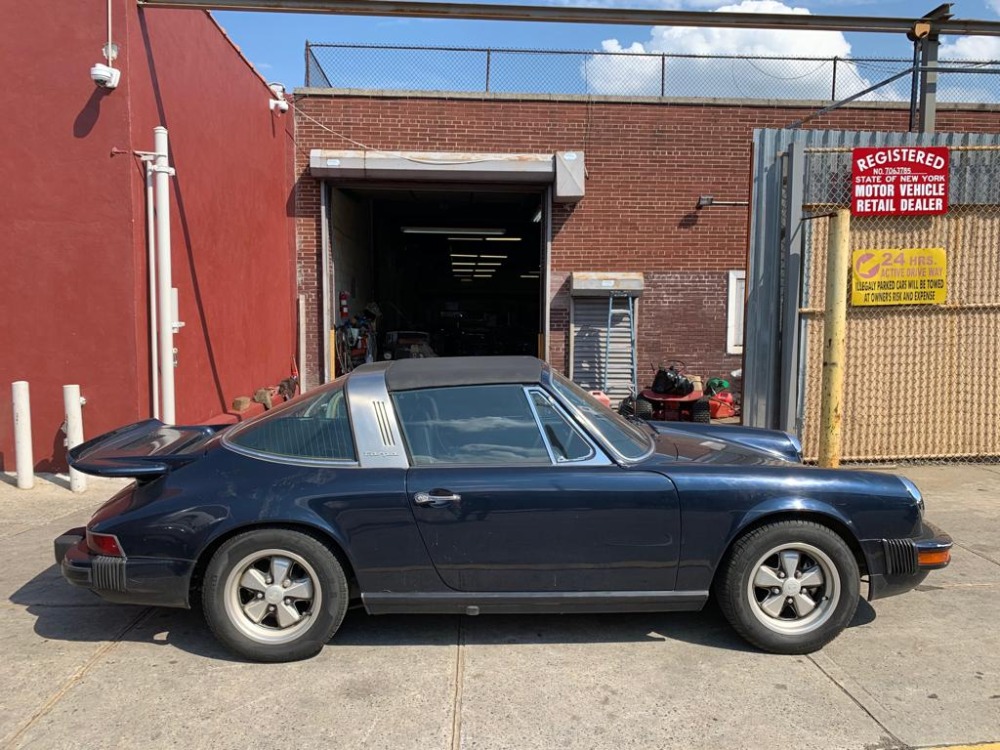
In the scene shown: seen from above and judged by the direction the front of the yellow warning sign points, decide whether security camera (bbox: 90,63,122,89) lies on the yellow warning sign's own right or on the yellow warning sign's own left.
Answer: on the yellow warning sign's own right

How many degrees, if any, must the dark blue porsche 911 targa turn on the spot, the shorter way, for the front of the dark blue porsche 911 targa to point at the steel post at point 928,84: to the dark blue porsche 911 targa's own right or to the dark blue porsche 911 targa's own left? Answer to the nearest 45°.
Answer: approximately 45° to the dark blue porsche 911 targa's own left

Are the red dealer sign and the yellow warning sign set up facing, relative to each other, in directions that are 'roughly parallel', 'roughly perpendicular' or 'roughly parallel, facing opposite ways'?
roughly parallel

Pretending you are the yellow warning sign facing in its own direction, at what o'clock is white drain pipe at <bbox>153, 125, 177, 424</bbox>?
The white drain pipe is roughly at 2 o'clock from the yellow warning sign.

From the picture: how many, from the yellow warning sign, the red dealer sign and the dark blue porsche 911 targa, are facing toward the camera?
2

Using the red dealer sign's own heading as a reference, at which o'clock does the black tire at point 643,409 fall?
The black tire is roughly at 3 o'clock from the red dealer sign.

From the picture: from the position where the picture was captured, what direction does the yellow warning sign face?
facing the viewer

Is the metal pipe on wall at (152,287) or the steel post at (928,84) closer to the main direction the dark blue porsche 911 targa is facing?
the steel post

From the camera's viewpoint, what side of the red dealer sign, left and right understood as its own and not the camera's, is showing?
front

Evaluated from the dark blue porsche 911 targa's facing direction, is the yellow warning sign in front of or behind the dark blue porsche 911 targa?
in front

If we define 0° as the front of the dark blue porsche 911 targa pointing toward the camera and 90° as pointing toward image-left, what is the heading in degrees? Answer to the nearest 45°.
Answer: approximately 270°

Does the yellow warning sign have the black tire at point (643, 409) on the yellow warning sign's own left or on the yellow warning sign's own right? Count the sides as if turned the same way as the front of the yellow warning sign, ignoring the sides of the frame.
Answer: on the yellow warning sign's own right
